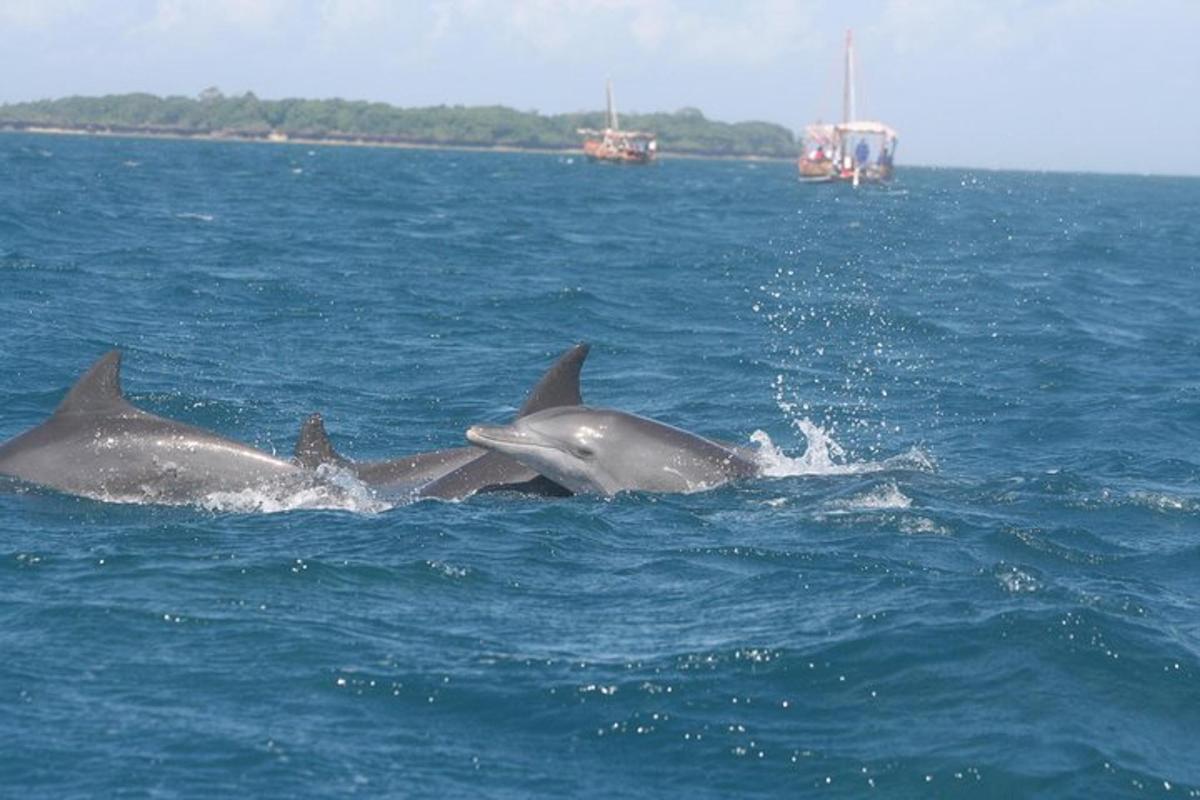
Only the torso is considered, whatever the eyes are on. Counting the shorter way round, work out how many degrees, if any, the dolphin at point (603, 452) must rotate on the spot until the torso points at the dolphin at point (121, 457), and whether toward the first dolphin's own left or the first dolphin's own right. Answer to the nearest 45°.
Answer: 0° — it already faces it

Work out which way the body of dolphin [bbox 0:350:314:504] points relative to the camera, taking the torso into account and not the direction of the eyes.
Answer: to the viewer's left

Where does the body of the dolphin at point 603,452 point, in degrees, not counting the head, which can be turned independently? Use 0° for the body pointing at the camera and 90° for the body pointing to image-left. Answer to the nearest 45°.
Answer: approximately 90°

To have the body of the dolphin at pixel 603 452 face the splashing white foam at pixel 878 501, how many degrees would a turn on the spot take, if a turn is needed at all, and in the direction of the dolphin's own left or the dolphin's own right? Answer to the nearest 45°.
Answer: approximately 180°

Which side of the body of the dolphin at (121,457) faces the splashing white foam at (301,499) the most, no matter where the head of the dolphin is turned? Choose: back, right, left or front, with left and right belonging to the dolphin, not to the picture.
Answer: back

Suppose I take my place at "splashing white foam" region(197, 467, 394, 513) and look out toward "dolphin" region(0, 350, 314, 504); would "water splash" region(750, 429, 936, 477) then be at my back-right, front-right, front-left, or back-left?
back-right

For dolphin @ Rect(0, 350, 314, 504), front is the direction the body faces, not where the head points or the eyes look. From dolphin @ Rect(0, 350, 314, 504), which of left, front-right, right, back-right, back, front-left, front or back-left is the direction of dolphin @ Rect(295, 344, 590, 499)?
back

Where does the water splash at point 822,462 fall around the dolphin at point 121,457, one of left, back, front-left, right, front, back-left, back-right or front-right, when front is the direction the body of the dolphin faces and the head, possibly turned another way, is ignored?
back

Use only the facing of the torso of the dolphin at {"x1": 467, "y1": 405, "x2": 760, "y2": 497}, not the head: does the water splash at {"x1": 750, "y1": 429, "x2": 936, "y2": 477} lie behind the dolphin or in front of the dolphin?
behind
